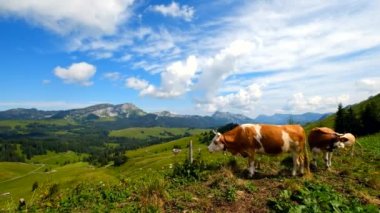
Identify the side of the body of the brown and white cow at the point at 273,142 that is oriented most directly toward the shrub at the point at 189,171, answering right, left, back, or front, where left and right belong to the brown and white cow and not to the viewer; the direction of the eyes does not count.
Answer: front

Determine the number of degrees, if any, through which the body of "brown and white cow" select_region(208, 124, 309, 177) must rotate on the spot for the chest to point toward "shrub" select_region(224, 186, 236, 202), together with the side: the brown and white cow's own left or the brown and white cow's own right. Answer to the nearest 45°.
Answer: approximately 45° to the brown and white cow's own left

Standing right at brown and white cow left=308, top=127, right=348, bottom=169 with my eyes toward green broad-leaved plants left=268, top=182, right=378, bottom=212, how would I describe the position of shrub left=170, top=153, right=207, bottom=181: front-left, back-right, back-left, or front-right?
front-right

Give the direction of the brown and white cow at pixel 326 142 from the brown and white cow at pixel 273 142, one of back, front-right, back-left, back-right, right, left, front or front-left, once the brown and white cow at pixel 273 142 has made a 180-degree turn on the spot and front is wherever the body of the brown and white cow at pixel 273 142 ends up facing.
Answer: front-left

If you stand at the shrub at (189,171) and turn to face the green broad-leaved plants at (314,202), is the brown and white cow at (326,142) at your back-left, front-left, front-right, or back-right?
front-left

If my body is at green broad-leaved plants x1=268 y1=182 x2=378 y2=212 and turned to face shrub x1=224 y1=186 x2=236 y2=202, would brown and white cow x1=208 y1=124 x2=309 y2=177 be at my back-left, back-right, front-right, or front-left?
front-right

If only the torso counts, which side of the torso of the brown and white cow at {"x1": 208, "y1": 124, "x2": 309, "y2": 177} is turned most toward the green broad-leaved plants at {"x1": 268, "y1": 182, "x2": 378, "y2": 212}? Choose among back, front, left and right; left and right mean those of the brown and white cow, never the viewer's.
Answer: left

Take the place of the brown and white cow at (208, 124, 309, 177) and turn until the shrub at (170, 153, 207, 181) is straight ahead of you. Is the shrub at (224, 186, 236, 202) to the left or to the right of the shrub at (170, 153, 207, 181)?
left

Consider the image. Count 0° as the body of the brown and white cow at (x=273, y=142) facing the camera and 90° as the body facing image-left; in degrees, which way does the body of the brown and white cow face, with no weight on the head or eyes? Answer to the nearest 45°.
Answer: approximately 90°

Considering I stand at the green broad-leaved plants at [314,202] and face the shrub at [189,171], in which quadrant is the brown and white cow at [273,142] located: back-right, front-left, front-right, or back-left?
front-right
